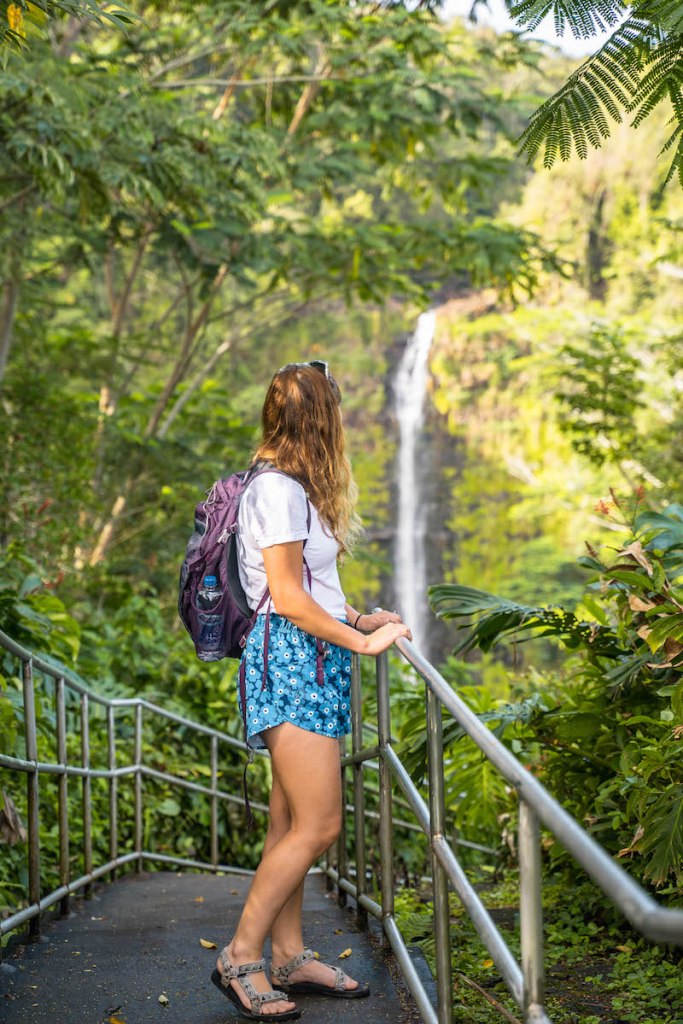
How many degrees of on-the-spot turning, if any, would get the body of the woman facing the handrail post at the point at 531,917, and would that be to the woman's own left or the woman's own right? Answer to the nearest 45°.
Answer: approximately 90° to the woman's own right

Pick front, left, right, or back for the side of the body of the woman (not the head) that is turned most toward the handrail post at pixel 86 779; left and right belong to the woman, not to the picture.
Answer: left

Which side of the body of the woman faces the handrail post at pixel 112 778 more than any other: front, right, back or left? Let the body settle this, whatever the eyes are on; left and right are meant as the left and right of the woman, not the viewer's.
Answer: left

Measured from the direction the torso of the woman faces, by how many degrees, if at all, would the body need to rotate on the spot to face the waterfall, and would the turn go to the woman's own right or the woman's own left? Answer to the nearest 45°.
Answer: approximately 90° to the woman's own left

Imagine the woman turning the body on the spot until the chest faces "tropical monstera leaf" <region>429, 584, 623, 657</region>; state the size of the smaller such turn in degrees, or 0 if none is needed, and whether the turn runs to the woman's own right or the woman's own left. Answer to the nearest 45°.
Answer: approximately 45° to the woman's own left

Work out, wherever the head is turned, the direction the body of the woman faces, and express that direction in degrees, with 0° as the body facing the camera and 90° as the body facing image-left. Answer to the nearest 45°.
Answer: approximately 270°

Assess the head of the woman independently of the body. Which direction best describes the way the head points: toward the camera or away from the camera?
away from the camera

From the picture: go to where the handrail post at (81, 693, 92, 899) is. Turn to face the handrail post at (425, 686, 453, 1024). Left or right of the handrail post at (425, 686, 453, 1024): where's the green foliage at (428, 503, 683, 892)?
left

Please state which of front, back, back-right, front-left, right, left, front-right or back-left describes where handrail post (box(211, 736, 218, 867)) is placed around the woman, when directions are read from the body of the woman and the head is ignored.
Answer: left

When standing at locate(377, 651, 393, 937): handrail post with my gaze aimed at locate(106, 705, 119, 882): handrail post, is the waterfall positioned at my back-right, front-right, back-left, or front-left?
front-right
